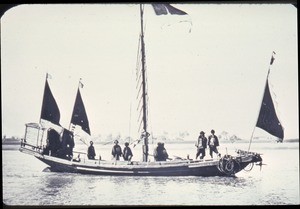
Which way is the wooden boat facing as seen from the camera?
to the viewer's right

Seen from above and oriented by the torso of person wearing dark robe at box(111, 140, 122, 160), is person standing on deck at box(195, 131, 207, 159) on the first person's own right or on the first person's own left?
on the first person's own left

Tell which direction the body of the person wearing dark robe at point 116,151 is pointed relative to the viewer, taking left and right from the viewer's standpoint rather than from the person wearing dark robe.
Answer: facing the viewer
